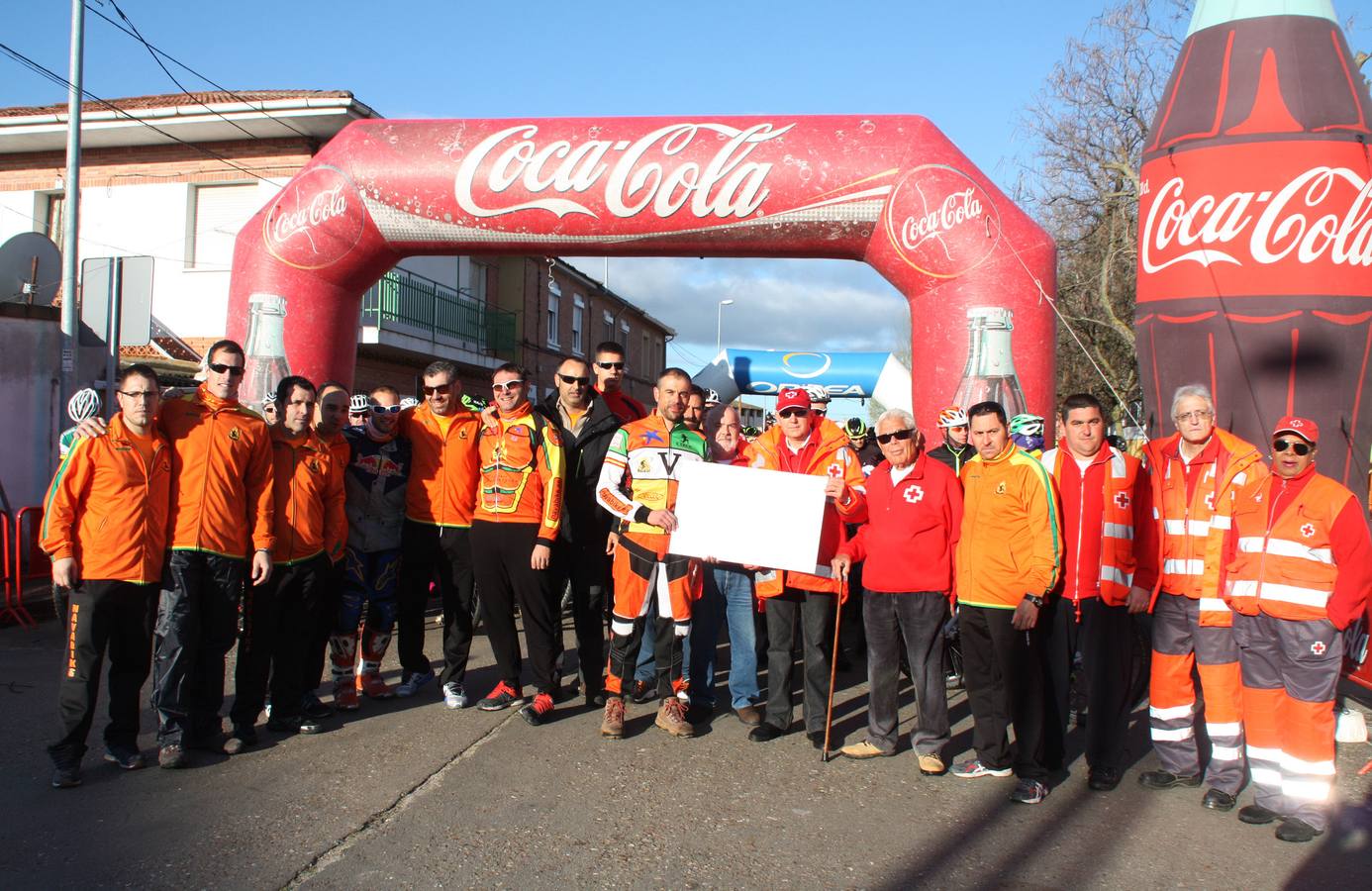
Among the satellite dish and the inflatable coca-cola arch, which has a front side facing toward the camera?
the inflatable coca-cola arch

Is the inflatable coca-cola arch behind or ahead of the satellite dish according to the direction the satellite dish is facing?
behind

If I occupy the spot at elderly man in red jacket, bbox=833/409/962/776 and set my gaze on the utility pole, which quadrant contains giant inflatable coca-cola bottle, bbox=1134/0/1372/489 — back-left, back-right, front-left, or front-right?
back-right

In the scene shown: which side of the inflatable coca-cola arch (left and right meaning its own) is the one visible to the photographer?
front

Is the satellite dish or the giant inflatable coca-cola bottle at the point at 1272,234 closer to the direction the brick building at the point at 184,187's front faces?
the giant inflatable coca-cola bottle

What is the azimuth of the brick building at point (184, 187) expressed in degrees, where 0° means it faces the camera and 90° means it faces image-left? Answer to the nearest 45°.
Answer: approximately 315°

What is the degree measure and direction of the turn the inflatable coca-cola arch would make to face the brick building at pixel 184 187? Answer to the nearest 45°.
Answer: approximately 135° to its right

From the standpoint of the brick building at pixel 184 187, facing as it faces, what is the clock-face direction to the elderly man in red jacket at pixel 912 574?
The elderly man in red jacket is roughly at 1 o'clock from the brick building.

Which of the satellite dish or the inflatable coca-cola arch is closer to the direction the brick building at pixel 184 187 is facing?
the inflatable coca-cola arch

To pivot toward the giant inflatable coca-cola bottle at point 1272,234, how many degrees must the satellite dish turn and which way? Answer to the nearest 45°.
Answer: approximately 135° to its right

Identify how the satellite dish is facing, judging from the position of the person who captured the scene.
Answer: facing away from the viewer
